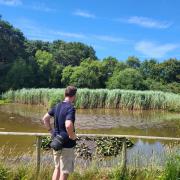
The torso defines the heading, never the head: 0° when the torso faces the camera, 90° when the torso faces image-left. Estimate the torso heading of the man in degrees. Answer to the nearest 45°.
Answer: approximately 225°
